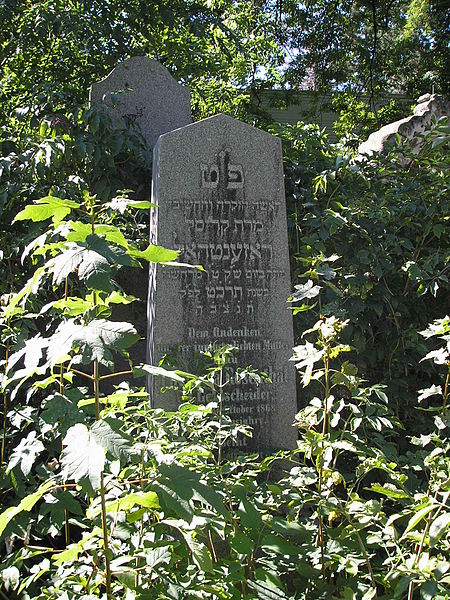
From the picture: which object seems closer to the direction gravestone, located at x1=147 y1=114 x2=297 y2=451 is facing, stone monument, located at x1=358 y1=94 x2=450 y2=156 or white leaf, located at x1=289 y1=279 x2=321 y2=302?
the white leaf

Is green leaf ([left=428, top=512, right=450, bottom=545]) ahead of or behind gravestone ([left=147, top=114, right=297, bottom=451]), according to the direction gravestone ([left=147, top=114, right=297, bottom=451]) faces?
ahead

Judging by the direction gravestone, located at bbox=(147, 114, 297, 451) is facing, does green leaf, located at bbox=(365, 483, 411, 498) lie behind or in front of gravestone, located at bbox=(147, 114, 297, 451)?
in front

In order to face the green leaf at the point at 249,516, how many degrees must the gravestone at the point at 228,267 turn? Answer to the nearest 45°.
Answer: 0° — it already faces it

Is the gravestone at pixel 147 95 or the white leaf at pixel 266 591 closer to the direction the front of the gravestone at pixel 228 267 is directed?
the white leaf

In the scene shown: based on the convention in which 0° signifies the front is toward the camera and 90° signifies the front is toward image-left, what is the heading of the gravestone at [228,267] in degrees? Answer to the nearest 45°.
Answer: approximately 0°

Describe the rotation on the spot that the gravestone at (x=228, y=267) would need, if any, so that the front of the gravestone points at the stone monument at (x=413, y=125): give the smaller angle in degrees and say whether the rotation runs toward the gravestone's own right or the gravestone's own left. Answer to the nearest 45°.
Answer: approximately 135° to the gravestone's own left

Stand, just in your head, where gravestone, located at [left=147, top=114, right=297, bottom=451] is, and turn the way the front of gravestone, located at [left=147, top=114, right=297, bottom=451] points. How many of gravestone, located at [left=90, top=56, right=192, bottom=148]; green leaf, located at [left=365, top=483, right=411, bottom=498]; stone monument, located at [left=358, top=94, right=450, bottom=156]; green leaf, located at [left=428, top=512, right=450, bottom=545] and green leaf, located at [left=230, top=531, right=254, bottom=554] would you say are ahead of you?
3

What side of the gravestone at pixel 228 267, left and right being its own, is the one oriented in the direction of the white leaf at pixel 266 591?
front

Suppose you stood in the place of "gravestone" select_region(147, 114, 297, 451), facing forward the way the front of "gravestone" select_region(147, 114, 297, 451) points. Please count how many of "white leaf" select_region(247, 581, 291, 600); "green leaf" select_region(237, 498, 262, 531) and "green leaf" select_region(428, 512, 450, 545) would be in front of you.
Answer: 3
